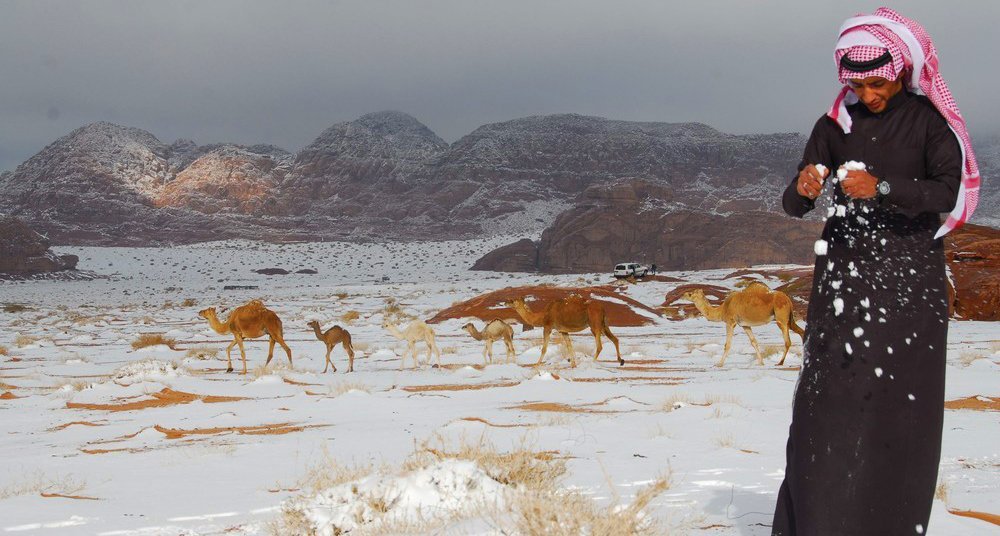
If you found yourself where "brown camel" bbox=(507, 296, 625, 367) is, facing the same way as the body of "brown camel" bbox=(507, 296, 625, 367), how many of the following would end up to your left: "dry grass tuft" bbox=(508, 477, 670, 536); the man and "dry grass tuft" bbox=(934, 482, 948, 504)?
3

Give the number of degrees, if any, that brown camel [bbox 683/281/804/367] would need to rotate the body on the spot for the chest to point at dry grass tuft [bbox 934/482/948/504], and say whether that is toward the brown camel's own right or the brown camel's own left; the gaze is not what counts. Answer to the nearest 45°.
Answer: approximately 90° to the brown camel's own left

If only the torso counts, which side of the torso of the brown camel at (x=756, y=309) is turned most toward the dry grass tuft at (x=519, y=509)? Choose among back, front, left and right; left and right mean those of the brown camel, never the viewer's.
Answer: left

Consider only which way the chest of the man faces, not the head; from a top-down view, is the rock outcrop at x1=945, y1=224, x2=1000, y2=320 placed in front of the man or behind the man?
behind

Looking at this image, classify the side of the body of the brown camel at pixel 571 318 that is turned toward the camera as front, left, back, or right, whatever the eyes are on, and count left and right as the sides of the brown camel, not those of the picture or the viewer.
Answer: left

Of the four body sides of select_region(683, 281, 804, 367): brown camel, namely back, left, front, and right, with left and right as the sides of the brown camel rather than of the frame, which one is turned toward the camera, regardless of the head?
left

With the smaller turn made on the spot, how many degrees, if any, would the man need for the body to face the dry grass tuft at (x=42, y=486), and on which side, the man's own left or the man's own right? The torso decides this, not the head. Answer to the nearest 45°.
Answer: approximately 45° to the man's own right

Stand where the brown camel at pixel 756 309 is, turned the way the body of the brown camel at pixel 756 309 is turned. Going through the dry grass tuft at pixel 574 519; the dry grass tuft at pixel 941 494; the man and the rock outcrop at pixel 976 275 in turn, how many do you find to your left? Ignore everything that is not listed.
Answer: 3

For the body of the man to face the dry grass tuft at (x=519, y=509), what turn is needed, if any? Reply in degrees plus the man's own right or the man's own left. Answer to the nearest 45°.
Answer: approximately 45° to the man's own right

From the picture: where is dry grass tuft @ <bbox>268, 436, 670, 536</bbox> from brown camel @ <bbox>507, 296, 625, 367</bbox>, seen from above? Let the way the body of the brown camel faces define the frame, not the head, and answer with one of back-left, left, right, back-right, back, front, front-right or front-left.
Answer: left

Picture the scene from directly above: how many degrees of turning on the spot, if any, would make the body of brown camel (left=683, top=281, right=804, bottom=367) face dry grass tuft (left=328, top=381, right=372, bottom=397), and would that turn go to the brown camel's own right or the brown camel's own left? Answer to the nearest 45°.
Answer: approximately 45° to the brown camel's own left
